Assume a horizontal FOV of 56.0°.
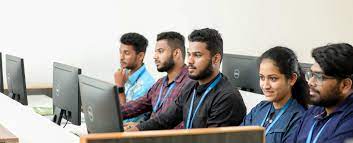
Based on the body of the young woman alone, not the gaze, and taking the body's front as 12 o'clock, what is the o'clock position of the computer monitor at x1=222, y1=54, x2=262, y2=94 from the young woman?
The computer monitor is roughly at 4 o'clock from the young woman.

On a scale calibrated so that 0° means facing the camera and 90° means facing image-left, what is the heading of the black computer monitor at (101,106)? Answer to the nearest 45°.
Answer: approximately 225°

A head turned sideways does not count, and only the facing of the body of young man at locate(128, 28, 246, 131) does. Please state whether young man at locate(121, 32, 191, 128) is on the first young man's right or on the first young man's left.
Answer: on the first young man's right

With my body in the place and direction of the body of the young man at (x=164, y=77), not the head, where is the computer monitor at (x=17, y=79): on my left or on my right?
on my right

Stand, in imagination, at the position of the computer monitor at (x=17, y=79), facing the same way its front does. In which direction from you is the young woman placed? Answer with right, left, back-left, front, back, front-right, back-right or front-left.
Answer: right

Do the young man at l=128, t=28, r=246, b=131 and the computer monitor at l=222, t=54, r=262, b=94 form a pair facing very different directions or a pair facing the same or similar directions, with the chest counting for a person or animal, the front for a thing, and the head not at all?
very different directions

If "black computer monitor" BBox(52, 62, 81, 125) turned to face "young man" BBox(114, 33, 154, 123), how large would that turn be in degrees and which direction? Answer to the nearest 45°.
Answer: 0° — it already faces them

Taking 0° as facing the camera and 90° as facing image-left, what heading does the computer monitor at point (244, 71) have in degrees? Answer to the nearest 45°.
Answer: approximately 225°

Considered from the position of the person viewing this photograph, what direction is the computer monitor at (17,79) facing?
facing away from the viewer and to the right of the viewer

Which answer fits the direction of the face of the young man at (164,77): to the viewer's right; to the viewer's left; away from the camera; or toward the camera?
to the viewer's left

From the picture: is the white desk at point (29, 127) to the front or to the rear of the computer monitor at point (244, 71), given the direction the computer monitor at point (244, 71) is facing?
to the rear

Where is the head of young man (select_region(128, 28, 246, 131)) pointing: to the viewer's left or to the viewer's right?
to the viewer's left

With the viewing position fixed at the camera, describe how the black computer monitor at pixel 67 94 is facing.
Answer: facing away from the viewer and to the right of the viewer

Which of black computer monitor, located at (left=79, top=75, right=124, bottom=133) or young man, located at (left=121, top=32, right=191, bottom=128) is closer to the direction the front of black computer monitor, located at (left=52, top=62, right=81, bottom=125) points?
the young man
